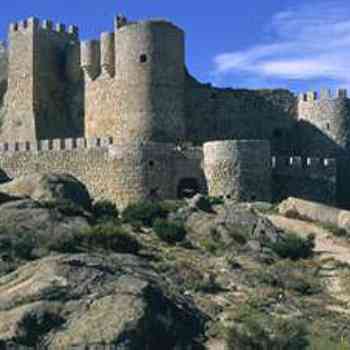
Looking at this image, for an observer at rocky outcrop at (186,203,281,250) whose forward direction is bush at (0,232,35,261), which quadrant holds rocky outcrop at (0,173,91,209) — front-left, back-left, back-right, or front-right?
front-right

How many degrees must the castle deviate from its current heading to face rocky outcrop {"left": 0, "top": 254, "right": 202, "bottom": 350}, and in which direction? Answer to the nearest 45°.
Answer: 0° — it already faces it

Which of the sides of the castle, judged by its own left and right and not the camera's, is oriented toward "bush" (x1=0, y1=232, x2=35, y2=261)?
front

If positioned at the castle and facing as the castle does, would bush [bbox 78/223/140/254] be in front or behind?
in front

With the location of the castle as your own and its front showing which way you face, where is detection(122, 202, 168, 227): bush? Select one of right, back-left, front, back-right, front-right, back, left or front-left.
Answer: front

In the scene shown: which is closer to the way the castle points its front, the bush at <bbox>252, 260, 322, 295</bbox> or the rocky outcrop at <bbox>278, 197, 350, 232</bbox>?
the bush

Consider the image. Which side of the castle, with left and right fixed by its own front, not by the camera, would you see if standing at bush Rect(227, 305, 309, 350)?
front

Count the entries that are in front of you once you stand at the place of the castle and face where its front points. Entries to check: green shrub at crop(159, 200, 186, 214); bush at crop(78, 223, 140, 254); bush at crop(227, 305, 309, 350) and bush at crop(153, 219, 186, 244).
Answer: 4

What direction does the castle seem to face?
toward the camera

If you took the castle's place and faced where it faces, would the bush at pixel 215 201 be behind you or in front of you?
in front

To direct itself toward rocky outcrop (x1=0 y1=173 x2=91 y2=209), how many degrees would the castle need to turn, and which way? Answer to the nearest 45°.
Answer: approximately 45° to its right

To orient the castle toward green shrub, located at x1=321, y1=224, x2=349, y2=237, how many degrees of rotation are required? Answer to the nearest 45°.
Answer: approximately 45° to its left
